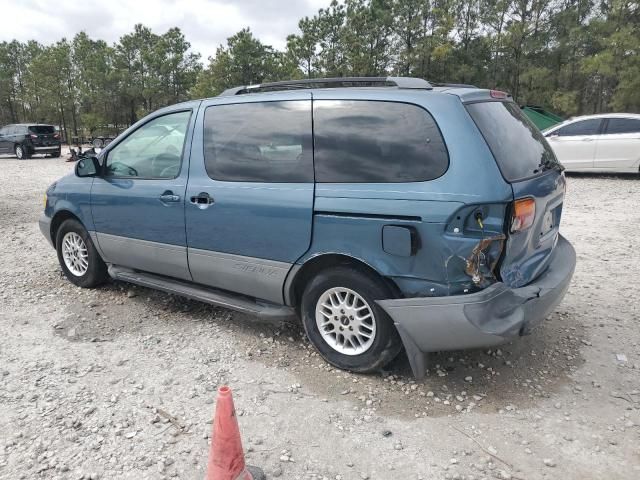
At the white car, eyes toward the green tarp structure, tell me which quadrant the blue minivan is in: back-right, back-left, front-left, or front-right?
back-left

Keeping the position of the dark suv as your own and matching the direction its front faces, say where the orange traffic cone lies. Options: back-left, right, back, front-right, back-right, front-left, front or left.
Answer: back-left

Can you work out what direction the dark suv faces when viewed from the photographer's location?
facing away from the viewer and to the left of the viewer

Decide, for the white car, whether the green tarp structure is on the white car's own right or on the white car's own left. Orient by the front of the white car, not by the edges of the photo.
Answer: on the white car's own right

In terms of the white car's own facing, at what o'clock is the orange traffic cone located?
The orange traffic cone is roughly at 9 o'clock from the white car.

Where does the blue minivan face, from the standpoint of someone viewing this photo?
facing away from the viewer and to the left of the viewer

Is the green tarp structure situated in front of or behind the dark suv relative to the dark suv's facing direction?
behind
